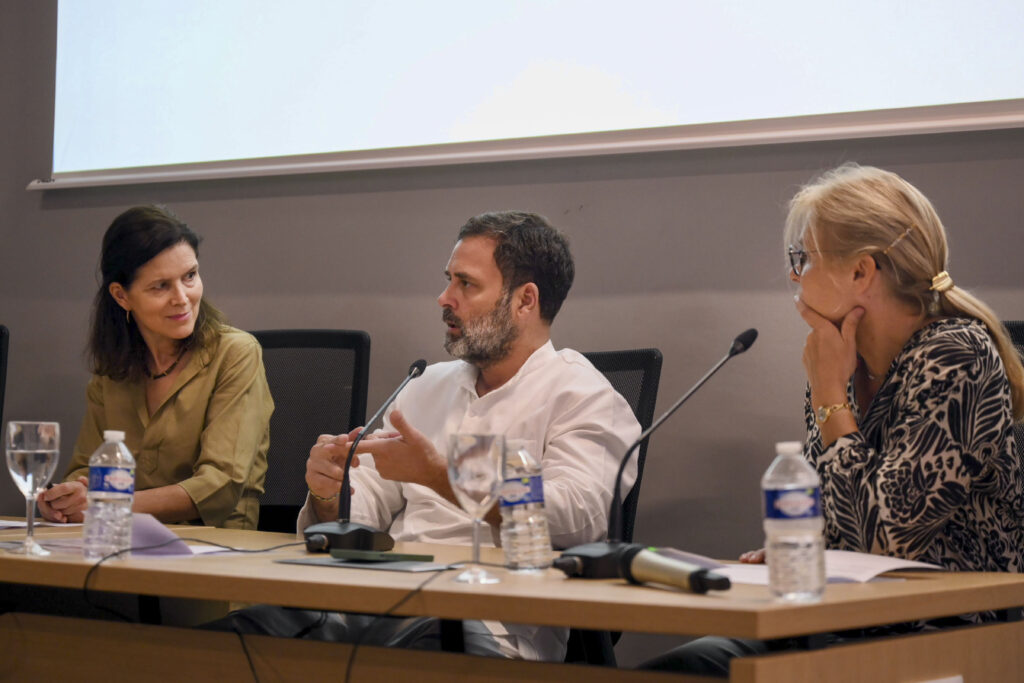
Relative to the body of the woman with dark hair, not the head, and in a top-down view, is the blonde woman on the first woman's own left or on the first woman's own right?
on the first woman's own left

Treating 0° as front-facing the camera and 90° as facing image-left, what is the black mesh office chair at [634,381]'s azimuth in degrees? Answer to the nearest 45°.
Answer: approximately 45°

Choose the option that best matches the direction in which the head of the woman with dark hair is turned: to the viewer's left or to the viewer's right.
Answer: to the viewer's right

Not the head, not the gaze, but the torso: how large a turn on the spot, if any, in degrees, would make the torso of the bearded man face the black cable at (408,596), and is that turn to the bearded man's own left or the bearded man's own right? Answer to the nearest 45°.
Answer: approximately 45° to the bearded man's own left

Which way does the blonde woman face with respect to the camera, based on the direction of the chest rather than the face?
to the viewer's left

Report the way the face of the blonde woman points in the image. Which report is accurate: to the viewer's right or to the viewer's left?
to the viewer's left

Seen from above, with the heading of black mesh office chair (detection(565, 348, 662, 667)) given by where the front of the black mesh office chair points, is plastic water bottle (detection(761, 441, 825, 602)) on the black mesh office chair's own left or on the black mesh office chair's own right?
on the black mesh office chair's own left
